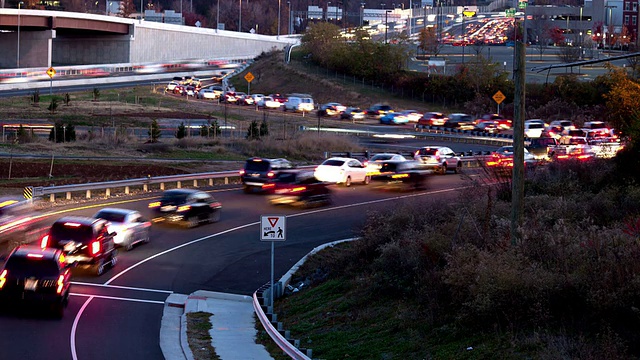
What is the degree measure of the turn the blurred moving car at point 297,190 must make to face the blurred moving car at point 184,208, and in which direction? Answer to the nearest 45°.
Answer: approximately 180°

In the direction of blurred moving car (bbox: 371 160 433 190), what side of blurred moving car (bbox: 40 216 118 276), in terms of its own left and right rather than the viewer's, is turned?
front

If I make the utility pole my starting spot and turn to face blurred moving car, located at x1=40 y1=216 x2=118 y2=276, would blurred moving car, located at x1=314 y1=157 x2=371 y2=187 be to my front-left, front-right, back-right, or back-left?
front-right

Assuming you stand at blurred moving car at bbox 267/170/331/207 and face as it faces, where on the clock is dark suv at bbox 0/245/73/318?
The dark suv is roughly at 5 o'clock from the blurred moving car.

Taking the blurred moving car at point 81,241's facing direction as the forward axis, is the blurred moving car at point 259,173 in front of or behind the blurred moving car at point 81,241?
in front

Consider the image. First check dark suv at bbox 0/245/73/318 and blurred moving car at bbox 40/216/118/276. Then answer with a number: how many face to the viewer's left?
0

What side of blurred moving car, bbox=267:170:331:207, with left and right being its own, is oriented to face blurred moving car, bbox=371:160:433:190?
front

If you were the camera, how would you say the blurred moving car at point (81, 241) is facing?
facing away from the viewer and to the right of the viewer

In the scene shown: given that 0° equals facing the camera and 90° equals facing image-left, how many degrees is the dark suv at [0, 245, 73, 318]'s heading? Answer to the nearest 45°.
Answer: approximately 180°

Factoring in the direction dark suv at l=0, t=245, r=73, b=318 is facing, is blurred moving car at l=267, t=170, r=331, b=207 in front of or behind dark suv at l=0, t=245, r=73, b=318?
in front
